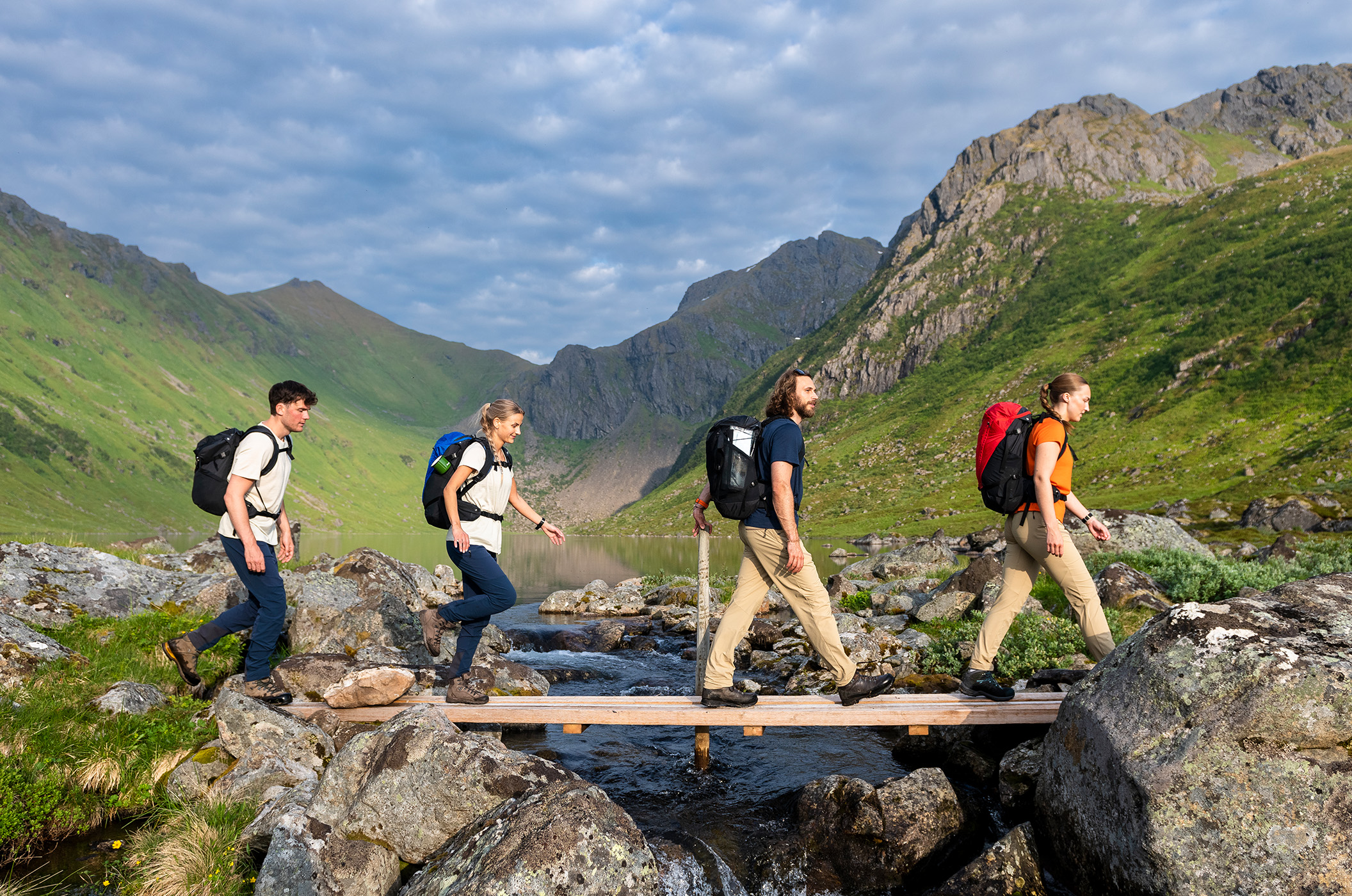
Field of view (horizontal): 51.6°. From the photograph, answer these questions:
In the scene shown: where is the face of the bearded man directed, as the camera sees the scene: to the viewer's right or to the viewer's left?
to the viewer's right

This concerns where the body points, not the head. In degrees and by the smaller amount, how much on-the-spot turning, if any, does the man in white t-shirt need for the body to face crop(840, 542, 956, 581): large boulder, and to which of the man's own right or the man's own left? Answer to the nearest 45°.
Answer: approximately 45° to the man's own left

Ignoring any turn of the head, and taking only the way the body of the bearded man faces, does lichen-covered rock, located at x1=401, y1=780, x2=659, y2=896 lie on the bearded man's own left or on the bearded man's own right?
on the bearded man's own right

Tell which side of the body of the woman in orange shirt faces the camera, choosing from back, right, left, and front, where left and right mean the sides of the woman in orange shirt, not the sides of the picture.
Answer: right

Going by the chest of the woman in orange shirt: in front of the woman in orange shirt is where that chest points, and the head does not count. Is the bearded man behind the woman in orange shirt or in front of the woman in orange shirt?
behind

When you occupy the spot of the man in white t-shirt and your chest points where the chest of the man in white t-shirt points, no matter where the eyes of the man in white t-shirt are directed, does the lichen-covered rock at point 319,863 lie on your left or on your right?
on your right

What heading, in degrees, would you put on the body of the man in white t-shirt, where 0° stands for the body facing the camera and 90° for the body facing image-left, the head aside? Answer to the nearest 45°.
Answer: approximately 270°

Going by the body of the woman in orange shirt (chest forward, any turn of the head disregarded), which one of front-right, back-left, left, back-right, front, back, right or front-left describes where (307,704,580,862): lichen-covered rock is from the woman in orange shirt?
back-right

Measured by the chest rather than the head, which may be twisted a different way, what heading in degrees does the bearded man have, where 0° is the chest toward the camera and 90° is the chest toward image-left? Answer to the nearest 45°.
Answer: approximately 270°

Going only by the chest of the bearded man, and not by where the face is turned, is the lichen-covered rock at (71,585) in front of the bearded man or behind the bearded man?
behind

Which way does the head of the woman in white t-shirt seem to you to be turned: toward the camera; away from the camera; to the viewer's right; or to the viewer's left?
to the viewer's right

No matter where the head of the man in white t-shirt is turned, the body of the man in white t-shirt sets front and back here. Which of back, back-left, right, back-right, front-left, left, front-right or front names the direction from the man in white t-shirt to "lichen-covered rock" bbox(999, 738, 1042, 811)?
front-right
